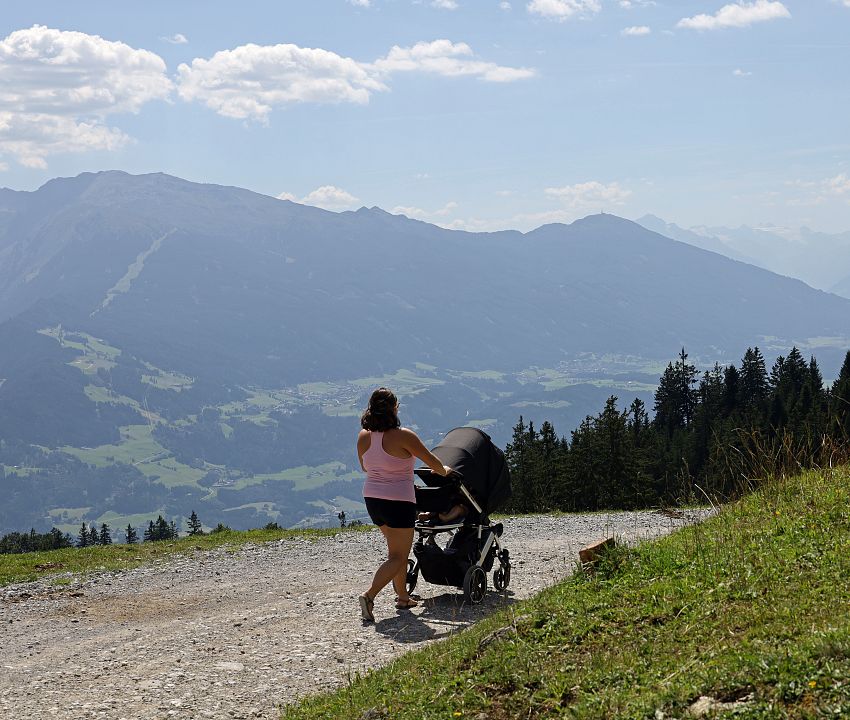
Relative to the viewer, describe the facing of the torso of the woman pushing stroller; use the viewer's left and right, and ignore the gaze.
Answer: facing away from the viewer and to the right of the viewer

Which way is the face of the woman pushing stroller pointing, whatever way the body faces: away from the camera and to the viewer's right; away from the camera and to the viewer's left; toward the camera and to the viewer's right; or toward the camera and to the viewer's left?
away from the camera and to the viewer's right
